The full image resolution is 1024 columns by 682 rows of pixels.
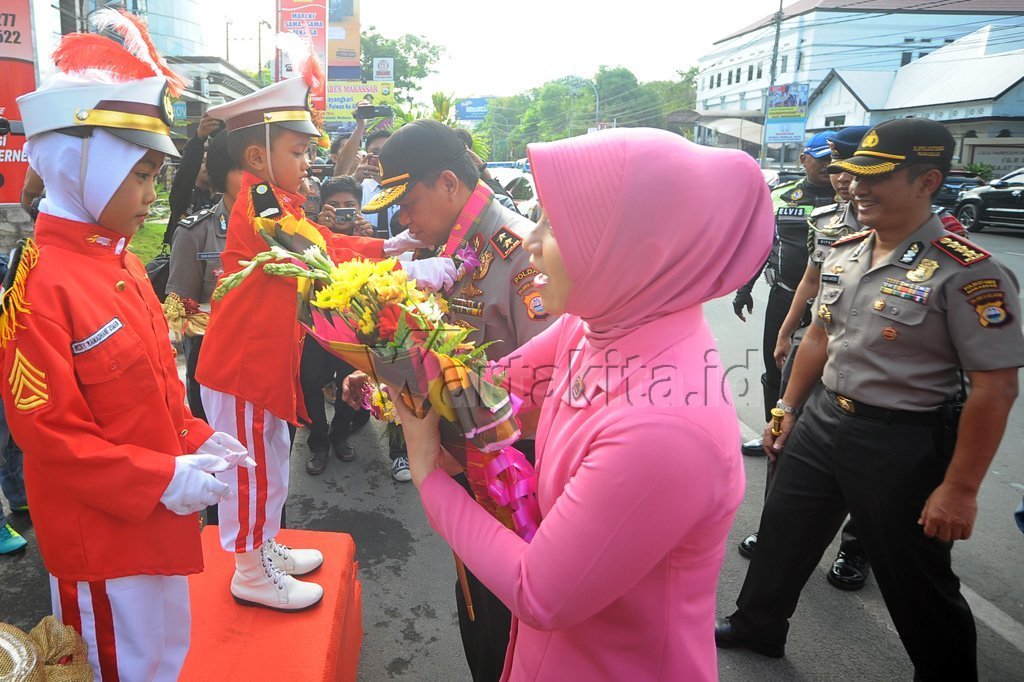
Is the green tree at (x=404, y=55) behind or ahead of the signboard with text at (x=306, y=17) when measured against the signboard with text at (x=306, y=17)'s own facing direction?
behind

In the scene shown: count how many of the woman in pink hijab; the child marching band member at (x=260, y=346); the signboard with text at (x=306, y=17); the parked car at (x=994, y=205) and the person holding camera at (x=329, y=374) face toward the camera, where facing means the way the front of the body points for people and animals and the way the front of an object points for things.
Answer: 2

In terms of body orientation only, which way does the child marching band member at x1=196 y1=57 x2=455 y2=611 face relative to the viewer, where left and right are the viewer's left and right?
facing to the right of the viewer

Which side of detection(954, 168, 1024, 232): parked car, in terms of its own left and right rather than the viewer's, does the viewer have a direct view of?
left

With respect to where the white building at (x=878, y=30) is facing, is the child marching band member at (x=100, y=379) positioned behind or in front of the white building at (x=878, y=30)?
in front

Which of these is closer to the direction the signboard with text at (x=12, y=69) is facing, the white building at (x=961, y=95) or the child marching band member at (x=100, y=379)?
the child marching band member

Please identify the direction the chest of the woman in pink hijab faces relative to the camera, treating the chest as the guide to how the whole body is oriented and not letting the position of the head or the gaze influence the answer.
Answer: to the viewer's left

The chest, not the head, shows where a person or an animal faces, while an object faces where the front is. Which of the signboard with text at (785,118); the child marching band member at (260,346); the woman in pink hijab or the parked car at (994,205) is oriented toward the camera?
the signboard with text

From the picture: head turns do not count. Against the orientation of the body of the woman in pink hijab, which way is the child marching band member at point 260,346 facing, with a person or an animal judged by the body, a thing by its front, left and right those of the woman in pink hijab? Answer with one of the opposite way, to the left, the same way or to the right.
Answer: the opposite way

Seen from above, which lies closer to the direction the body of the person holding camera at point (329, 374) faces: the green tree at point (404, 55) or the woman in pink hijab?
the woman in pink hijab
